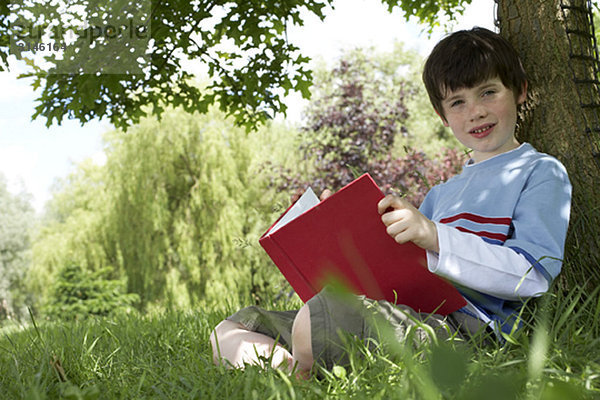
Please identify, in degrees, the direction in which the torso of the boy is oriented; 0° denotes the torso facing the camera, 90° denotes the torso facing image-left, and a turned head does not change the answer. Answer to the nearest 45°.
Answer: approximately 45°

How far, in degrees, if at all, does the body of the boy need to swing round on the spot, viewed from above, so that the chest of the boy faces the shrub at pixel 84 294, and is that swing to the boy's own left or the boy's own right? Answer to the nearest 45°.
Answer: approximately 90° to the boy's own right

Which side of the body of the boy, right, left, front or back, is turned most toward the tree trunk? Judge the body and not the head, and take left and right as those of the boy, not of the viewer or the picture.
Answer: back
